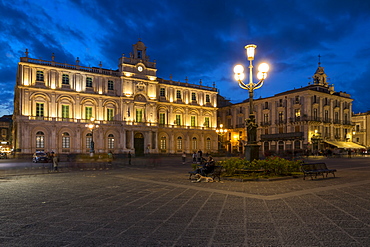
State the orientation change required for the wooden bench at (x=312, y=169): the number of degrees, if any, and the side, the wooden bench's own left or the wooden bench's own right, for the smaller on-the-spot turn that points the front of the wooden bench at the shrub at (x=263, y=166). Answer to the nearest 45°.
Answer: approximately 135° to the wooden bench's own right

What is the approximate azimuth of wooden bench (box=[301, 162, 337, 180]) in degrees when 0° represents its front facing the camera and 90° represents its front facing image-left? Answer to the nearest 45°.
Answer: approximately 315°

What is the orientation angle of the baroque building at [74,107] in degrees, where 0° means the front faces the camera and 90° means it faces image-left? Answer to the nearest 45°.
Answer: approximately 315°

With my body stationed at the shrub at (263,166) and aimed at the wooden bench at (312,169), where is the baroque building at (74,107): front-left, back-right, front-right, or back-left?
back-left

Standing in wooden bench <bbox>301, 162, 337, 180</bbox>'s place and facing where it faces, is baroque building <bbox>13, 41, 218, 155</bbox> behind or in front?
behind
